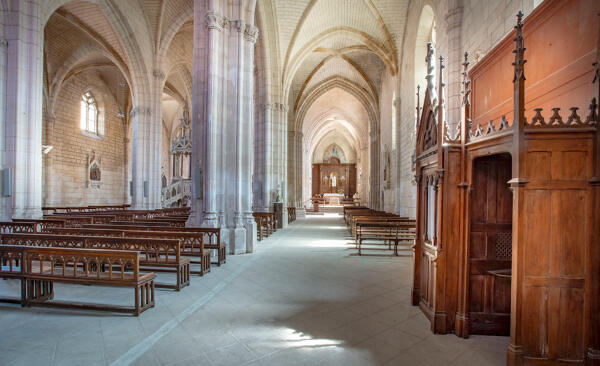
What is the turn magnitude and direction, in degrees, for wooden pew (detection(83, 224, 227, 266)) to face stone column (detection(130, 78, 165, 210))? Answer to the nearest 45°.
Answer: approximately 45° to its left

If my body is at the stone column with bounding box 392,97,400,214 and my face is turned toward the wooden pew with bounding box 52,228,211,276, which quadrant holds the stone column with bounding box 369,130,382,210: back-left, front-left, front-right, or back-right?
back-right

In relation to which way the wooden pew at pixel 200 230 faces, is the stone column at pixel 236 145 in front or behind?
in front

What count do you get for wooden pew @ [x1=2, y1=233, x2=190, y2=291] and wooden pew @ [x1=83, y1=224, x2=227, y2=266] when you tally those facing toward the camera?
0

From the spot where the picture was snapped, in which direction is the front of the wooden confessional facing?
facing the viewer and to the left of the viewer

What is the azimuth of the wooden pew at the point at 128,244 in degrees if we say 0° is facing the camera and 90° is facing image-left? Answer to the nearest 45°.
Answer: approximately 225°

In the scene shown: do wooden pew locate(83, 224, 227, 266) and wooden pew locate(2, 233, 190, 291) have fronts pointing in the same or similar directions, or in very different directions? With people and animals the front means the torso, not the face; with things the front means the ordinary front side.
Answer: same or similar directions

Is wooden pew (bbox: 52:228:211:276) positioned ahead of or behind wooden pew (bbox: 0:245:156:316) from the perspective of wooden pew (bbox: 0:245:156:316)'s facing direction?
ahead

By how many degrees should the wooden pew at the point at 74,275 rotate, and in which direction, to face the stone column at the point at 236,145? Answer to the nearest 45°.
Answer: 0° — it already faces it

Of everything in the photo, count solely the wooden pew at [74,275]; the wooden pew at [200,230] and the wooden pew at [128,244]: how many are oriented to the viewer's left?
0

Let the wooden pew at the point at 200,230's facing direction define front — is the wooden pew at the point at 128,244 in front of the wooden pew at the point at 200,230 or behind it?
behind

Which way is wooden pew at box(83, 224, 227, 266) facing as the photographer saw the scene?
facing away from the viewer and to the right of the viewer

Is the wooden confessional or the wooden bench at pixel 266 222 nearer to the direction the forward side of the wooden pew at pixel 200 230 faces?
the wooden bench

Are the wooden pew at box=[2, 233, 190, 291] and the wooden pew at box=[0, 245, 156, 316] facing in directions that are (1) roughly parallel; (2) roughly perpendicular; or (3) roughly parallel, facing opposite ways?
roughly parallel
